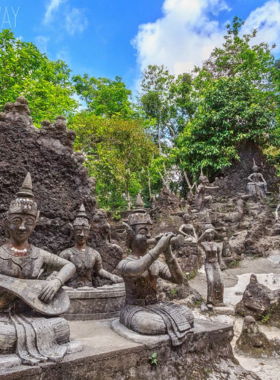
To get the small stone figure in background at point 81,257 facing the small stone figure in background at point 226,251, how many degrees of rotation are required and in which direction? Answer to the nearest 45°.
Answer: approximately 135° to its left

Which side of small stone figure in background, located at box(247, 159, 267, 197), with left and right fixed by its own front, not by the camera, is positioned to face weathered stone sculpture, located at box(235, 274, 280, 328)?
front

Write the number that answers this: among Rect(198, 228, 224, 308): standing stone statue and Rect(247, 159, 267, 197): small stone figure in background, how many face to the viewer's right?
0

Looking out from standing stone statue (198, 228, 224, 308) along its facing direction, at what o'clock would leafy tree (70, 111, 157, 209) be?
The leafy tree is roughly at 5 o'clock from the standing stone statue.

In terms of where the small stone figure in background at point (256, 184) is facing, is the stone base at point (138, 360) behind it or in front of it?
in front

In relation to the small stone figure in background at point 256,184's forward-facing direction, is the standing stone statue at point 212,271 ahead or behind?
ahead

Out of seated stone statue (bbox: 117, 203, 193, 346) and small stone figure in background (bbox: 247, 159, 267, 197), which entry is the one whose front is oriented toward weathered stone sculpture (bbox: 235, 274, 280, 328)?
the small stone figure in background

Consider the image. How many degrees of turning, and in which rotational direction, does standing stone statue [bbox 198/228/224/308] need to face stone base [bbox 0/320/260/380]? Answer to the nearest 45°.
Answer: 0° — it already faces it

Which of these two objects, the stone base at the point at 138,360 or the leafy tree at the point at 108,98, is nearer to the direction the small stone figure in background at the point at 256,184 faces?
the stone base
